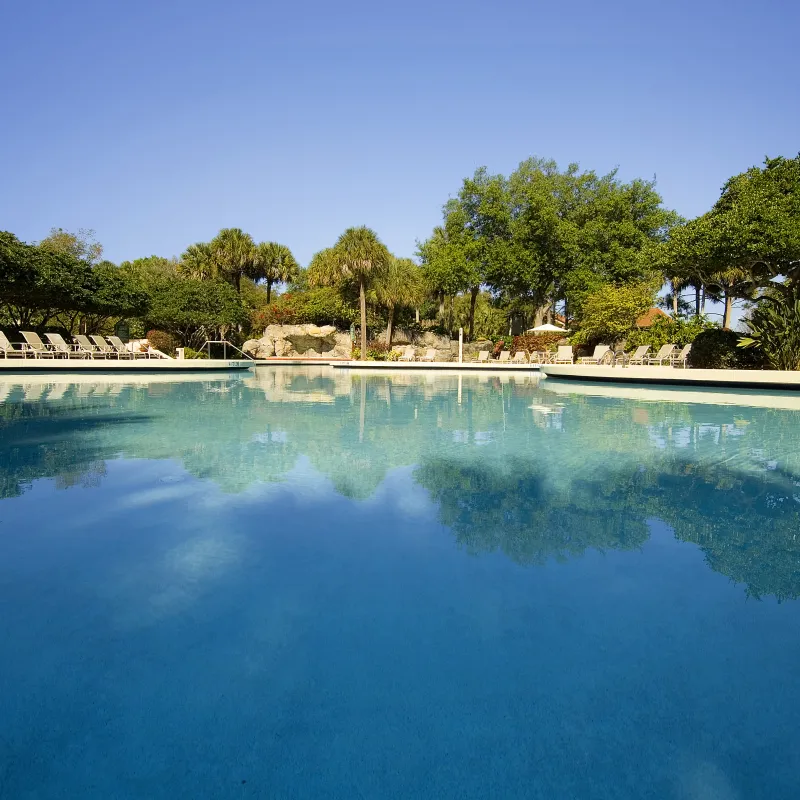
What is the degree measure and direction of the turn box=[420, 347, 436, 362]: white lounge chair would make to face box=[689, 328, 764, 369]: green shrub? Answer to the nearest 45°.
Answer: approximately 90° to its left

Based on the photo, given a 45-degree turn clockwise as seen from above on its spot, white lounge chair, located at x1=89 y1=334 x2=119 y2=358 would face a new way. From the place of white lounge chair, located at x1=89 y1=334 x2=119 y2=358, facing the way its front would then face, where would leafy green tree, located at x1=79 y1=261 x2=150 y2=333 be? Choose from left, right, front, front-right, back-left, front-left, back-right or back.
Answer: back

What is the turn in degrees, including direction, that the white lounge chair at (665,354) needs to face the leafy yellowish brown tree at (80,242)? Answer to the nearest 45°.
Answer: approximately 45° to its right

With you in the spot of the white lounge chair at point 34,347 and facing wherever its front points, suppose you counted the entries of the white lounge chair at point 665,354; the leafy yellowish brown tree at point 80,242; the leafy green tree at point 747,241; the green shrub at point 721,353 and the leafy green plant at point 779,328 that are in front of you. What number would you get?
4

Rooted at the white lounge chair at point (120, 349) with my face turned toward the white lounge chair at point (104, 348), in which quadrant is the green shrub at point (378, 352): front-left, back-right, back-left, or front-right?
back-right

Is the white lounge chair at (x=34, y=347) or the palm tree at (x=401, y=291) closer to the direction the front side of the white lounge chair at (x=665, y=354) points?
the white lounge chair

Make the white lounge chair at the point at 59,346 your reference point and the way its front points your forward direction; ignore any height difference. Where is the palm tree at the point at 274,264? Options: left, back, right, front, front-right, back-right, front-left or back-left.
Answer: left

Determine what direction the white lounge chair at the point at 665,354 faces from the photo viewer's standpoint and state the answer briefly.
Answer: facing the viewer and to the left of the viewer

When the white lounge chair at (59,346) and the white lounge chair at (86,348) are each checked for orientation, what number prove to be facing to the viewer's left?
0

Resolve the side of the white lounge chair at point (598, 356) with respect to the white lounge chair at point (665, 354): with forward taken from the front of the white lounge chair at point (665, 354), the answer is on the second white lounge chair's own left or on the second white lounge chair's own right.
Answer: on the second white lounge chair's own right

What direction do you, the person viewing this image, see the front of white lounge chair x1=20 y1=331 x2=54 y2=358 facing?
facing the viewer and to the right of the viewer

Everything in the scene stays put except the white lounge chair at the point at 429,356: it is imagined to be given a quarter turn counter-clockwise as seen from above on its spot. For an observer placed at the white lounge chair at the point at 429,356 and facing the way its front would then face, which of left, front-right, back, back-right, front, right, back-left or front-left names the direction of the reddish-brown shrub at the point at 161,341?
back-right
